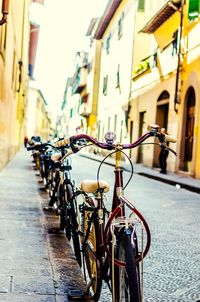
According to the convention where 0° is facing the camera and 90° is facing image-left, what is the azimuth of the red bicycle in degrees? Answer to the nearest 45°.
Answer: approximately 0°
